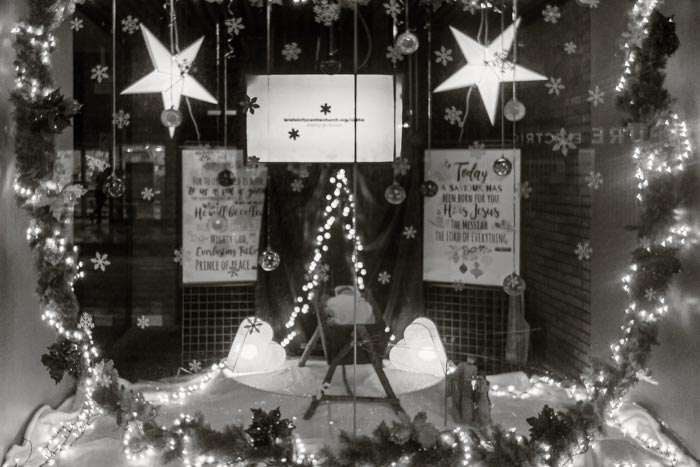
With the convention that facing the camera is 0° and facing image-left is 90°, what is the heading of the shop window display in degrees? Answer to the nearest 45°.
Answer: approximately 0°

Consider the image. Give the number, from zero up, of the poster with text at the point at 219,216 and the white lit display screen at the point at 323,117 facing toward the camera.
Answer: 2

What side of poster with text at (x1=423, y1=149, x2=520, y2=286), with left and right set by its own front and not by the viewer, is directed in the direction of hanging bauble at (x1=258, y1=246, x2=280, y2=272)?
right

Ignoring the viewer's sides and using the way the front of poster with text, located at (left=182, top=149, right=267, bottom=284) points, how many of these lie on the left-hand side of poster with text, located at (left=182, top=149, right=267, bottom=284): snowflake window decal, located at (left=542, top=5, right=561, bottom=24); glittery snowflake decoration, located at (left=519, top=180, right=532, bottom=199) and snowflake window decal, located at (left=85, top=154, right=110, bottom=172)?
2

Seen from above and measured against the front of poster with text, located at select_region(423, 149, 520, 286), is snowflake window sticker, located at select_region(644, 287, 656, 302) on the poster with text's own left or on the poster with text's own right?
on the poster with text's own left

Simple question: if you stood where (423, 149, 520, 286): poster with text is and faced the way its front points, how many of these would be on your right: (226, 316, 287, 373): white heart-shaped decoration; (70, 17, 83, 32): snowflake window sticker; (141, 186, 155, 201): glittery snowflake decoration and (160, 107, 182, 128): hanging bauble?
4

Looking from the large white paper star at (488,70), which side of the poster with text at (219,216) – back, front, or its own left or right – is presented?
left

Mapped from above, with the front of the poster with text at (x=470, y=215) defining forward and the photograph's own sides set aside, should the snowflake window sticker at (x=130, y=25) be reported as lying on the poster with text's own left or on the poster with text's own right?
on the poster with text's own right

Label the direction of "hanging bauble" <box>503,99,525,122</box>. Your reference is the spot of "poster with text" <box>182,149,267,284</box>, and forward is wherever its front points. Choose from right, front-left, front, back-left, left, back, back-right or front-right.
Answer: left
